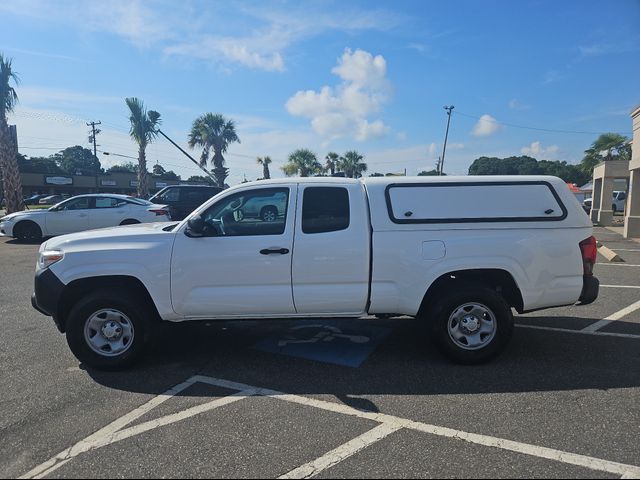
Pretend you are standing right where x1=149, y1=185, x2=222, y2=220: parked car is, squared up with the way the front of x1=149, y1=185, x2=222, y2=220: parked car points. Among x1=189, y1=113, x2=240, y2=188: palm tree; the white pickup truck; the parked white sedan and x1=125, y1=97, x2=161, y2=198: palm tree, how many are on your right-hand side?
2

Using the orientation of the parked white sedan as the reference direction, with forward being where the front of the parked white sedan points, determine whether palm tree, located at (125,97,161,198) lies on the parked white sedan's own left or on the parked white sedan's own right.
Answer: on the parked white sedan's own right

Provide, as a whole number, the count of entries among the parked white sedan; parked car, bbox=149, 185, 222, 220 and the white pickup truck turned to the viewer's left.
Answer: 3

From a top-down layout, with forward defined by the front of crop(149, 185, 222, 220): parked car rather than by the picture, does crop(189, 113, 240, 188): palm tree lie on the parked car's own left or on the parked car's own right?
on the parked car's own right

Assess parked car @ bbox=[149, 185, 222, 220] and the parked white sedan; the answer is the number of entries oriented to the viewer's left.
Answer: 2

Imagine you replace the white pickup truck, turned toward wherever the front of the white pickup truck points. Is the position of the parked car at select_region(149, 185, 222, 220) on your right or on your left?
on your right

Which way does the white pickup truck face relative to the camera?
to the viewer's left

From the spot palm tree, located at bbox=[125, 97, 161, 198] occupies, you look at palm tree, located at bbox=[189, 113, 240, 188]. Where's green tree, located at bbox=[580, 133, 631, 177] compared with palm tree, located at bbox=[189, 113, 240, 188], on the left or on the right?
right

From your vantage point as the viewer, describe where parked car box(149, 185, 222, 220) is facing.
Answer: facing to the left of the viewer

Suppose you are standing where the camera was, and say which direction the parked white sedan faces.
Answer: facing to the left of the viewer

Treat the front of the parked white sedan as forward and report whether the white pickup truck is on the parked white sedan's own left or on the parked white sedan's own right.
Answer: on the parked white sedan's own left
